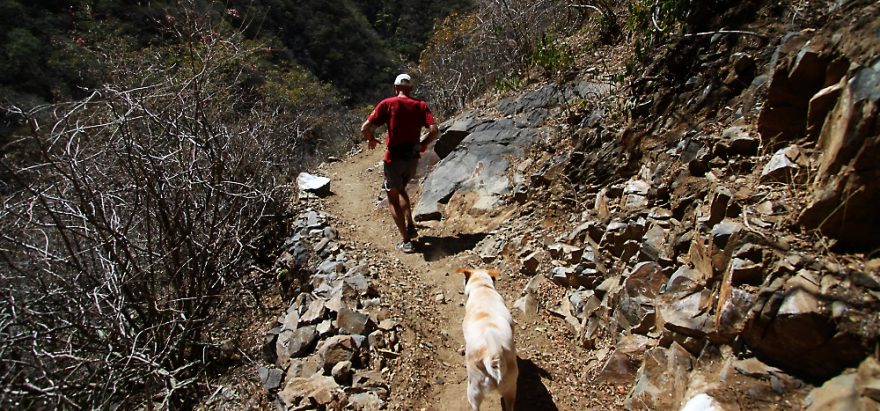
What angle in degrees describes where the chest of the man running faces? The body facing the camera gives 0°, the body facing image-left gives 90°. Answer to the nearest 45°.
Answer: approximately 180°

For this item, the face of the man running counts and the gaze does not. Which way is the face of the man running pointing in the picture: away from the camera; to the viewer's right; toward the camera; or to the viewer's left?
away from the camera

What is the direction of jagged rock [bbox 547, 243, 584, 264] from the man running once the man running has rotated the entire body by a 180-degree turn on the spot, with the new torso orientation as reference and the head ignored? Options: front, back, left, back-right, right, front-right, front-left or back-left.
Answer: front-left

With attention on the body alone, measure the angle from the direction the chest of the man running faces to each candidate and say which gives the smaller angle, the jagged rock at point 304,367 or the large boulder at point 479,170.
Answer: the large boulder

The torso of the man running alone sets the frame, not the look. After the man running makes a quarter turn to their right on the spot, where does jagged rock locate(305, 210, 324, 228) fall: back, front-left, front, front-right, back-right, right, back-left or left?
back-left

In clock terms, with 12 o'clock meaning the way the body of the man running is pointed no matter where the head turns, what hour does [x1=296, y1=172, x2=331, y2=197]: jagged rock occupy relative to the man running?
The jagged rock is roughly at 11 o'clock from the man running.

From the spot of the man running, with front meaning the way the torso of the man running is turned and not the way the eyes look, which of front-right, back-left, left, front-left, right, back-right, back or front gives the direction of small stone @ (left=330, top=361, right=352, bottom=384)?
back

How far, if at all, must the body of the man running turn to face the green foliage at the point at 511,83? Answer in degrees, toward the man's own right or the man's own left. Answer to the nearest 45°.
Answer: approximately 45° to the man's own right

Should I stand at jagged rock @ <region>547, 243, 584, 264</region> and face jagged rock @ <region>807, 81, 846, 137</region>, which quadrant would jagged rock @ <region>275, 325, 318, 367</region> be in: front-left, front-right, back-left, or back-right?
back-right

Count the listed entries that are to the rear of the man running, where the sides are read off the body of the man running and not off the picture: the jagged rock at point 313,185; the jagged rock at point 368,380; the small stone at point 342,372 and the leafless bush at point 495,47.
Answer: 2

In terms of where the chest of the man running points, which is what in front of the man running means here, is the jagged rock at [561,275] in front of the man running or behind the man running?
behind

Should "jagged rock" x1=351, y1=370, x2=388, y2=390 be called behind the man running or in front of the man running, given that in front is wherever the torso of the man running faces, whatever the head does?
behind

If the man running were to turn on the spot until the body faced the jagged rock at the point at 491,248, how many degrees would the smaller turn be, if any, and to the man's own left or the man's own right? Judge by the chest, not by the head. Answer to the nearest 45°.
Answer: approximately 135° to the man's own right

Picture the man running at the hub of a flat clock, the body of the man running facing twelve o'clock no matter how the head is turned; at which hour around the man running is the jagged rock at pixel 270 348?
The jagged rock is roughly at 7 o'clock from the man running.

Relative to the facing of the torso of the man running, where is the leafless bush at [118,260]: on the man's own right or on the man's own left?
on the man's own left

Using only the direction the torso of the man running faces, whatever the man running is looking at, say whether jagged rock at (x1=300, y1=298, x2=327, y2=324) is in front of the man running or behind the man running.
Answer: behind

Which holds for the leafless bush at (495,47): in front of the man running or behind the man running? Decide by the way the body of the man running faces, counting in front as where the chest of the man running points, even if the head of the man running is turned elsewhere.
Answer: in front

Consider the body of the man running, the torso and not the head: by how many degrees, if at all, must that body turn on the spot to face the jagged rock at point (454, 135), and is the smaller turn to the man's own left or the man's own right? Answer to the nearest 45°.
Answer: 0° — they already face it
